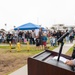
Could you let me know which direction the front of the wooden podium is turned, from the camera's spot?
facing away from the viewer and to the left of the viewer
